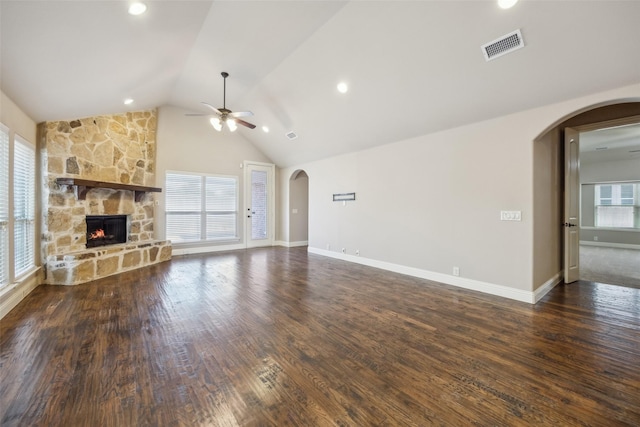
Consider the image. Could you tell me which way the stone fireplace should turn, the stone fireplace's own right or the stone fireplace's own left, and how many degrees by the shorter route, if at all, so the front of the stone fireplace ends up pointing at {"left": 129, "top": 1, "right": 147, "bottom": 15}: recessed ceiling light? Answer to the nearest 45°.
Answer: approximately 45° to the stone fireplace's own right

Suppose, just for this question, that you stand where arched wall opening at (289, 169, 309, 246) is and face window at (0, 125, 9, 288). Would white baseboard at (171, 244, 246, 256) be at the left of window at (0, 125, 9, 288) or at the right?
right

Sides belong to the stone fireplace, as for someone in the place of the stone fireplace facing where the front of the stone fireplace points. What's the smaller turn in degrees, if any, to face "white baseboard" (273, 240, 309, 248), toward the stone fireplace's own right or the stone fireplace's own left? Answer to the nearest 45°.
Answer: approximately 45° to the stone fireplace's own left

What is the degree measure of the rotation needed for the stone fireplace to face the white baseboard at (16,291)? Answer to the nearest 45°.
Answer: approximately 90° to its right

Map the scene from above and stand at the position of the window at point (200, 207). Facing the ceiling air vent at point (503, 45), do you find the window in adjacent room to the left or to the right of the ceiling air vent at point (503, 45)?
left

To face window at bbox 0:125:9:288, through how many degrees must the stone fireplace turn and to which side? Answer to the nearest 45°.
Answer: approximately 90° to its right

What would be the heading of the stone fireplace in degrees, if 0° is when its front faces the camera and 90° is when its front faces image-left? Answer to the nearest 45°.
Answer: approximately 315°
